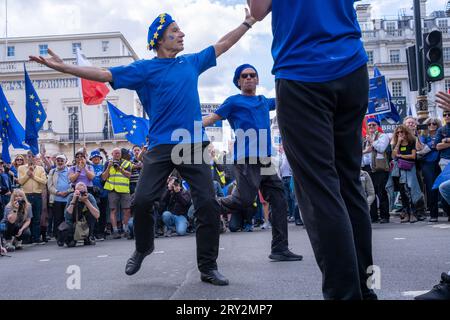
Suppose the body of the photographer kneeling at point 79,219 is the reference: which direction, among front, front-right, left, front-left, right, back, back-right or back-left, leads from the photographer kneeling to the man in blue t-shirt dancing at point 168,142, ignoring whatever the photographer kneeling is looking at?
front

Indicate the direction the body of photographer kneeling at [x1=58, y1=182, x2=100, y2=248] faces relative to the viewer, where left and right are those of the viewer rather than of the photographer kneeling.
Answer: facing the viewer

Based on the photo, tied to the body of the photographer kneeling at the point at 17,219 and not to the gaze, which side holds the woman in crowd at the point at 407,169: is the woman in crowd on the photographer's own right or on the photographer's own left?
on the photographer's own left

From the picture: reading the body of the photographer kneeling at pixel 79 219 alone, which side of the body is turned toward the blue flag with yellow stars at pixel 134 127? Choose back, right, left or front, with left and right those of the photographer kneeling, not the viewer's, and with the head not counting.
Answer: back

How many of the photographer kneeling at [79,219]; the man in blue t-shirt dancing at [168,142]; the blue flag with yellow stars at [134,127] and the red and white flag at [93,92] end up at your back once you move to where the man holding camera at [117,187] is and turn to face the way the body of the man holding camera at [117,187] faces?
2

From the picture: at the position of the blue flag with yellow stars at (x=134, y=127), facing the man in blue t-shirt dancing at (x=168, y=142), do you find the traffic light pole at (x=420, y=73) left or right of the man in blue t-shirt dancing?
left

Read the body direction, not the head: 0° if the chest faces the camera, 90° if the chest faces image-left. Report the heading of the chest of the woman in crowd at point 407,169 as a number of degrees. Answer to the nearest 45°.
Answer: approximately 45°

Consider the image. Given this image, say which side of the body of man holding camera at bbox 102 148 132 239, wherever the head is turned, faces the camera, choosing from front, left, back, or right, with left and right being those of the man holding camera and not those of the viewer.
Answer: front

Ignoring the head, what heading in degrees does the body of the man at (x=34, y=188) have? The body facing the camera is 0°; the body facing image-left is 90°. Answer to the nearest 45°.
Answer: approximately 0°

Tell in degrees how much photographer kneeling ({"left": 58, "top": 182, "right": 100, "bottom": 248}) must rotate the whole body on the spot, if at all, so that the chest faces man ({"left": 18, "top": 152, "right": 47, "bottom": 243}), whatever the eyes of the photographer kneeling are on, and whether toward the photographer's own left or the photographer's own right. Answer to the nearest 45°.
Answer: approximately 135° to the photographer's own right

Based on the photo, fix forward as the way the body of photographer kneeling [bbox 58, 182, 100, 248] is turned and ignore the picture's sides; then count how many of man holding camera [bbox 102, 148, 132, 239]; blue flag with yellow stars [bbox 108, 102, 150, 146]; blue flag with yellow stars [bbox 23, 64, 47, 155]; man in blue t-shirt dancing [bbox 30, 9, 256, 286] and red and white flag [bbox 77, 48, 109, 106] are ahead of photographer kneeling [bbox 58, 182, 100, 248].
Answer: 1

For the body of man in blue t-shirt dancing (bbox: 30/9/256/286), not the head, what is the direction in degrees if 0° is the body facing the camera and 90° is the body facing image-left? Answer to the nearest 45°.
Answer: approximately 315°
